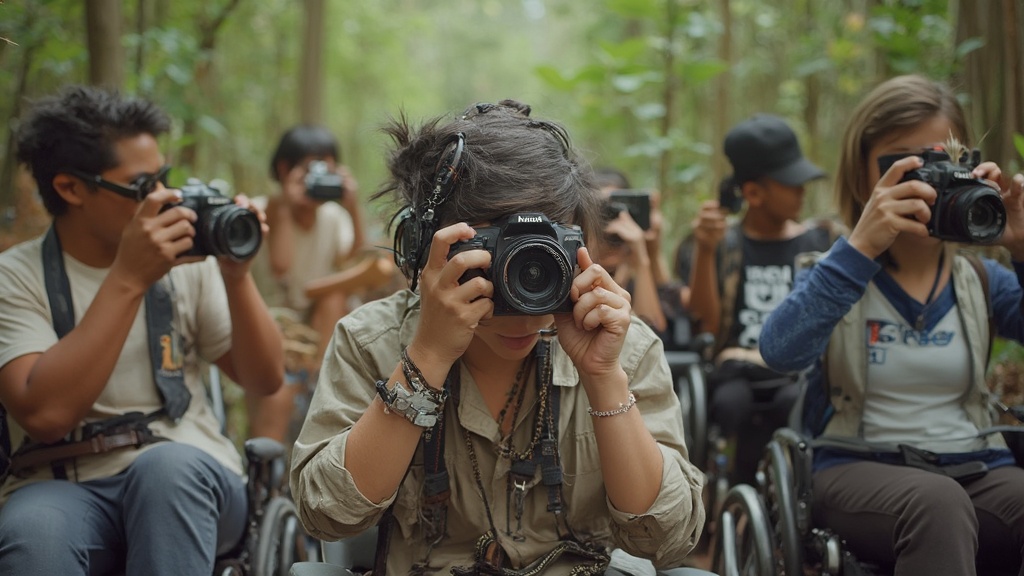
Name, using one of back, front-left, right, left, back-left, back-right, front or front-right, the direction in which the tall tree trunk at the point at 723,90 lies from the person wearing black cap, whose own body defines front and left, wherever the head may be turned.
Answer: back-left

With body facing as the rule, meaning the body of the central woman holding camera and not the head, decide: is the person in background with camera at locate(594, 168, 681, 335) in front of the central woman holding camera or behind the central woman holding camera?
behind

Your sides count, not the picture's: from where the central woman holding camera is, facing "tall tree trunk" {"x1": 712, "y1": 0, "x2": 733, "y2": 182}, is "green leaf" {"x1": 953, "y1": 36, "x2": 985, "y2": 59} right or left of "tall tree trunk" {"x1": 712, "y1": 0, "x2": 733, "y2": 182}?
right

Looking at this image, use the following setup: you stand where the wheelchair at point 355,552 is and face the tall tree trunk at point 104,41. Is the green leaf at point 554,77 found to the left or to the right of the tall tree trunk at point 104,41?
right

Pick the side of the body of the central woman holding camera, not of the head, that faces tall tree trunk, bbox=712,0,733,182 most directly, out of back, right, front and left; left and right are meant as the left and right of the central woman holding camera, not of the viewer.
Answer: back

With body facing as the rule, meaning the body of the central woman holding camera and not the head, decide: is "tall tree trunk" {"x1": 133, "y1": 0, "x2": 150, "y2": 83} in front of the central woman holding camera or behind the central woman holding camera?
behind

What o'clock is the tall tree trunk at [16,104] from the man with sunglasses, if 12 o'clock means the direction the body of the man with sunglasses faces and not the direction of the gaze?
The tall tree trunk is roughly at 7 o'clock from the man with sunglasses.

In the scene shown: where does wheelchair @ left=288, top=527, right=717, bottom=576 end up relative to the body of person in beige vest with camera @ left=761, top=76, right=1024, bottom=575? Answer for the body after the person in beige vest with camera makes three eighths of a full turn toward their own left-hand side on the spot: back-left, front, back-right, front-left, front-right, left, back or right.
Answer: back-left

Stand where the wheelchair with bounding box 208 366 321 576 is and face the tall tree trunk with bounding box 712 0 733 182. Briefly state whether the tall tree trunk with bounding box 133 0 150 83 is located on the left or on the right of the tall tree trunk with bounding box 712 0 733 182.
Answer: left

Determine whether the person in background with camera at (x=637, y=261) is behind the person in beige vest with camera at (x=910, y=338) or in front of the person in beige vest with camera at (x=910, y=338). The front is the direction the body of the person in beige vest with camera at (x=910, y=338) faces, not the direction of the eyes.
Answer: behind
